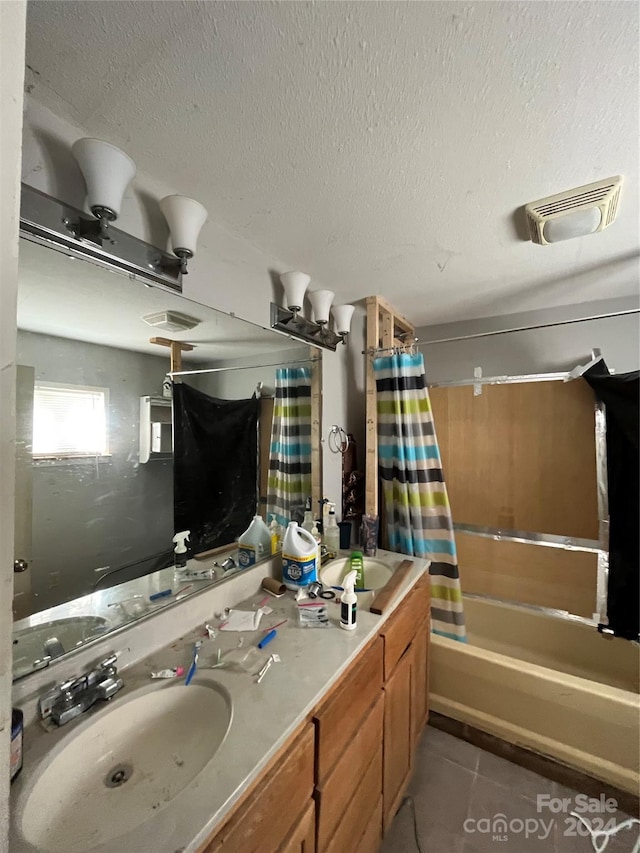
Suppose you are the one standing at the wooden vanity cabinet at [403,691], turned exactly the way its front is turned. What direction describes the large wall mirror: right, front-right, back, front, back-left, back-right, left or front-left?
back-right

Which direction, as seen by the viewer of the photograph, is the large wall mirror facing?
facing the viewer and to the right of the viewer

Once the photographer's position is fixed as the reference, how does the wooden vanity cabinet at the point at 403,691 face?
facing to the right of the viewer

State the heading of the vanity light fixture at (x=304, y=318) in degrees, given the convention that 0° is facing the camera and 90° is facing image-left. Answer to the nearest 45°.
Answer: approximately 315°

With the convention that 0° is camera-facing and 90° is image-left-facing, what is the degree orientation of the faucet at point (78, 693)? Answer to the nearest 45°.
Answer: approximately 315°

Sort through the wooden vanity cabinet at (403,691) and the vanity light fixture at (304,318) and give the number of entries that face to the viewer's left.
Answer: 0
